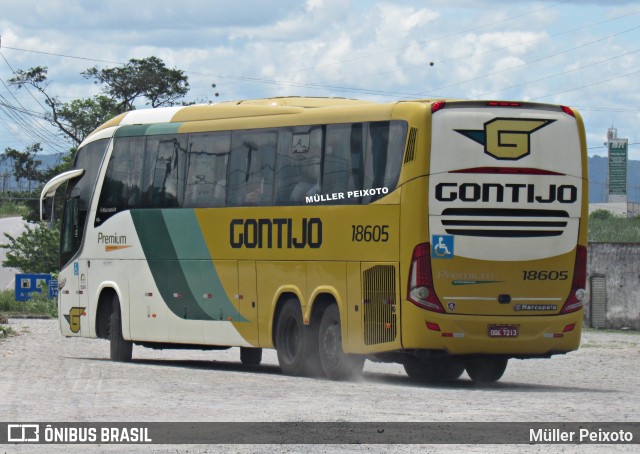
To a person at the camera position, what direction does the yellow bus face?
facing away from the viewer and to the left of the viewer
